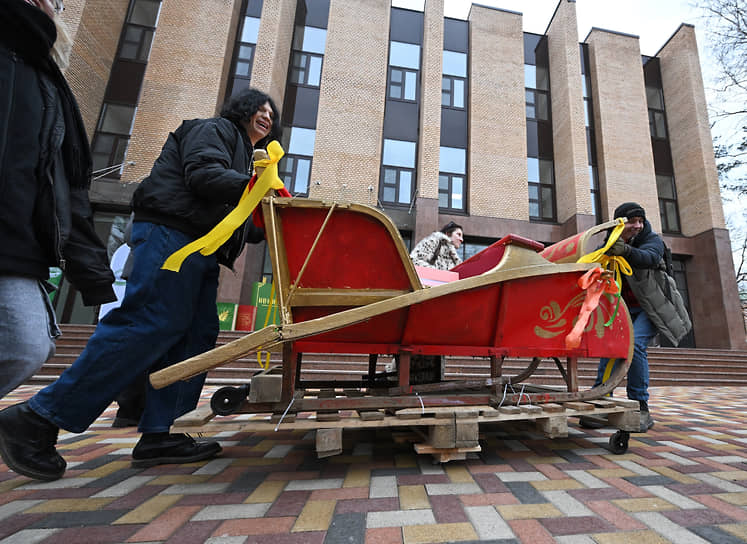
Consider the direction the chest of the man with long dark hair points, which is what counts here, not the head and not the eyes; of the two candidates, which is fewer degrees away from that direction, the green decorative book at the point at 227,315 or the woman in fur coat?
the woman in fur coat

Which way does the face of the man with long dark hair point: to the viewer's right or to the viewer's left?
to the viewer's right

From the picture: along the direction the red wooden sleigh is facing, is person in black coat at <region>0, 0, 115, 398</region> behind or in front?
behind

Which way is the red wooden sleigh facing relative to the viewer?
to the viewer's right

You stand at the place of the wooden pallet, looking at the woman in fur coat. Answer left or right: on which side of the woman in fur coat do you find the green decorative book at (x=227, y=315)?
left

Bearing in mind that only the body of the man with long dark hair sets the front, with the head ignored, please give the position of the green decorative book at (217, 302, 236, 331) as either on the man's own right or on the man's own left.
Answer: on the man's own left

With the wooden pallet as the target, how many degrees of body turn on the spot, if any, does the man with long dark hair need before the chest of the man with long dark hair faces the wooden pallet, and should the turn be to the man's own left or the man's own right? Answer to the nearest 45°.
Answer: approximately 45° to the man's own right

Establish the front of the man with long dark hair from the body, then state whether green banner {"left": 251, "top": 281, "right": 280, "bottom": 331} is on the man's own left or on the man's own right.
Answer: on the man's own left

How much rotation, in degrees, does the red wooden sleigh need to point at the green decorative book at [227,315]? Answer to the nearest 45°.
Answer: approximately 135° to its left

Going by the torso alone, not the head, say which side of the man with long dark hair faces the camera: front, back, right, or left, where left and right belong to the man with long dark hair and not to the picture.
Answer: right

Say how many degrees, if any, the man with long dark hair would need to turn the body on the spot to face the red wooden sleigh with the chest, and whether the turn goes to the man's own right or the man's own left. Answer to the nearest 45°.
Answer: approximately 45° to the man's own right

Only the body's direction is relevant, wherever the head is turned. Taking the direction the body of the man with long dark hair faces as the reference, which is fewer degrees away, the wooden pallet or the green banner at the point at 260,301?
the wooden pallet
